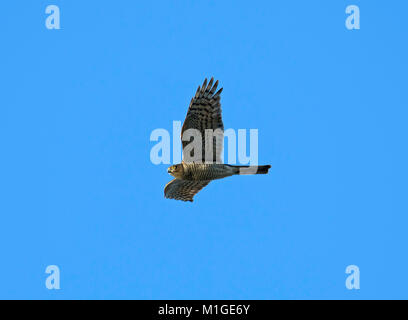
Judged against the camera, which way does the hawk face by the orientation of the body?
to the viewer's left
